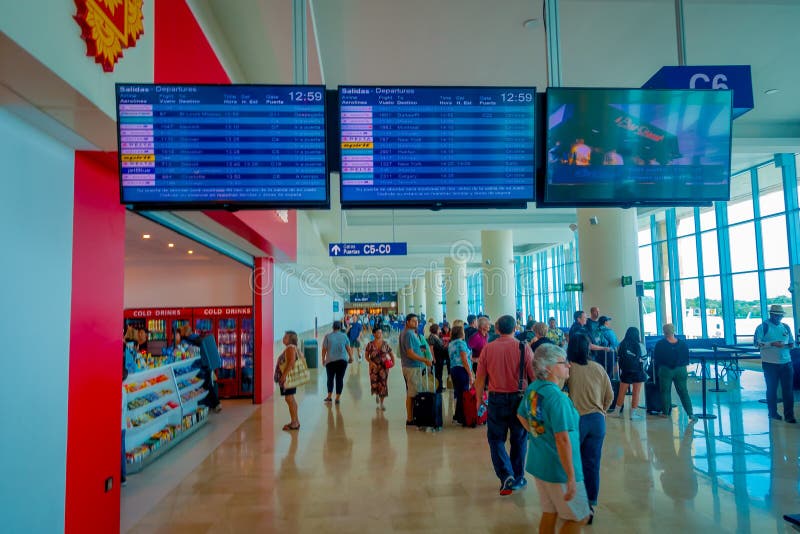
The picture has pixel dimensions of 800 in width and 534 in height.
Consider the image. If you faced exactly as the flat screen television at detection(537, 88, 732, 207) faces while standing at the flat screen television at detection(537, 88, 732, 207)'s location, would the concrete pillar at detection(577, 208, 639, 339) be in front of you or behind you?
behind

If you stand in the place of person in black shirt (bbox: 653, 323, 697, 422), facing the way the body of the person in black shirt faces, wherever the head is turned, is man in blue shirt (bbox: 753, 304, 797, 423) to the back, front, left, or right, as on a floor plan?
left

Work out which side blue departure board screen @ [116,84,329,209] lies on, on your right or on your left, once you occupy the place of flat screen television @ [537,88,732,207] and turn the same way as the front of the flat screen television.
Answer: on your right

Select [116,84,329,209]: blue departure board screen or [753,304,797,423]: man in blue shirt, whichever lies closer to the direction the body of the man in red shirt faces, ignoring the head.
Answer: the man in blue shirt

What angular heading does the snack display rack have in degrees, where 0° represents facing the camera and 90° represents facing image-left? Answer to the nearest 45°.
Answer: approximately 315°

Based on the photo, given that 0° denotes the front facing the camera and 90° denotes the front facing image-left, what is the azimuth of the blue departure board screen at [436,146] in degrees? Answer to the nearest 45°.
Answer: approximately 0°

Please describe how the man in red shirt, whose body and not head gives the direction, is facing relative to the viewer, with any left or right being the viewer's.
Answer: facing away from the viewer

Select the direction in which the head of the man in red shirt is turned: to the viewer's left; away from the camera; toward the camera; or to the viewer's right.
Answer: away from the camera

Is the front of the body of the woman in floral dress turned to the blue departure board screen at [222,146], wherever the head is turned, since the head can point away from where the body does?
yes

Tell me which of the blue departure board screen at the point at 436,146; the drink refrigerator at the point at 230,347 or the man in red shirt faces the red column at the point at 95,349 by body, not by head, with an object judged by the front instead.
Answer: the drink refrigerator

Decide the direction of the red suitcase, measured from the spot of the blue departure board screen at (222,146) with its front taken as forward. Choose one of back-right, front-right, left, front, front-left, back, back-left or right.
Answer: back-left

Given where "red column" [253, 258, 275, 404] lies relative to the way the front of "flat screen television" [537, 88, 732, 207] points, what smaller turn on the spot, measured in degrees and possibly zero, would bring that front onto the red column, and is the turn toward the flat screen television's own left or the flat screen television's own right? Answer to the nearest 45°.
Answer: approximately 135° to the flat screen television's own right

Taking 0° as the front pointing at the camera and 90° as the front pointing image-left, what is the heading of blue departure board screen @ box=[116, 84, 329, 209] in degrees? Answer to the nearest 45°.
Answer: approximately 0°

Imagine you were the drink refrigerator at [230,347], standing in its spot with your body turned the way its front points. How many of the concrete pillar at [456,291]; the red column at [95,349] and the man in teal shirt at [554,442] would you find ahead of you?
2
